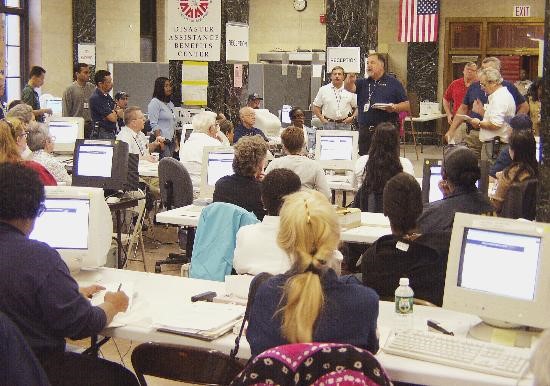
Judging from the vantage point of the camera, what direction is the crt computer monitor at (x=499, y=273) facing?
facing the viewer

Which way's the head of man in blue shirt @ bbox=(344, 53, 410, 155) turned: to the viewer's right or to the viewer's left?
to the viewer's left

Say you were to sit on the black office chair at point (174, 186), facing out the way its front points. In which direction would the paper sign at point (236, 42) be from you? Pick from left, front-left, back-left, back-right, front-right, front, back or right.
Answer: front-left

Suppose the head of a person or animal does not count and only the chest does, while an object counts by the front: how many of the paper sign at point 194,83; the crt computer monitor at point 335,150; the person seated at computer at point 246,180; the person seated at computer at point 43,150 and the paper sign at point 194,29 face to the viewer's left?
0

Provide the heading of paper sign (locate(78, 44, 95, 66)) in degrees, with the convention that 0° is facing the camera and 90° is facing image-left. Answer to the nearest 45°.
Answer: approximately 0°

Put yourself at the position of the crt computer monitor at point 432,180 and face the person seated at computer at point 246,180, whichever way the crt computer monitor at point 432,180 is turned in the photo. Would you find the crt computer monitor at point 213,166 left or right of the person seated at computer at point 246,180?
right

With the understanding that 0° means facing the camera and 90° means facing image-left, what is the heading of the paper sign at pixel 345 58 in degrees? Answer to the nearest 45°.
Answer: approximately 0°

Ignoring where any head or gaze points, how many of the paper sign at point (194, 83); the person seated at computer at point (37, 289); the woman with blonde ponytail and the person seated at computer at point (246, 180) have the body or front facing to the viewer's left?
0

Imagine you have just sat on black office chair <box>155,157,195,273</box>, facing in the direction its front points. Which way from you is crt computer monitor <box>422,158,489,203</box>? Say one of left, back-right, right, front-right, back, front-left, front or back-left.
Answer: right

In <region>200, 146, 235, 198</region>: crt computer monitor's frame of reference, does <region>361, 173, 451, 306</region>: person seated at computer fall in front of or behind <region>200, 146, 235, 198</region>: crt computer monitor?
in front

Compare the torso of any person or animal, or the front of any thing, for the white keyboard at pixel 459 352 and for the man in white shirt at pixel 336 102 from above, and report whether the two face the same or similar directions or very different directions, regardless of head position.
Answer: same or similar directions

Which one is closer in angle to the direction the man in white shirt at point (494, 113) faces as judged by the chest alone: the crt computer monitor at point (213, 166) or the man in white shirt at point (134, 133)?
the man in white shirt

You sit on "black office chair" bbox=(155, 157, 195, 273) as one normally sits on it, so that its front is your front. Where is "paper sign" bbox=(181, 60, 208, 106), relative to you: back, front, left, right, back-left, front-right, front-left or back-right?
front-left

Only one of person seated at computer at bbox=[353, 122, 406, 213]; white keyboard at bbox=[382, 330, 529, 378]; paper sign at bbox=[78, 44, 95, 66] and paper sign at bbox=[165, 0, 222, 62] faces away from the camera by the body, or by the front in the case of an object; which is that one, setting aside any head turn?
the person seated at computer

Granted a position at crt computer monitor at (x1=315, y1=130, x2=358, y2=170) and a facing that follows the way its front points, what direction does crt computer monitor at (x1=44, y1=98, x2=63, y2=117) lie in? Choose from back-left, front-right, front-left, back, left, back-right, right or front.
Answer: back-right

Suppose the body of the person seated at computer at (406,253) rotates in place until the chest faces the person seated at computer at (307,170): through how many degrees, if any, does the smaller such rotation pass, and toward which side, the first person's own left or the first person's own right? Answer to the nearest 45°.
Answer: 0° — they already face them

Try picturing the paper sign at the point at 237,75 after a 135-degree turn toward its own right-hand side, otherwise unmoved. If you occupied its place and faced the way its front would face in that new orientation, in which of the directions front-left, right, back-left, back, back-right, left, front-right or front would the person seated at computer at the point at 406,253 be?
back-left

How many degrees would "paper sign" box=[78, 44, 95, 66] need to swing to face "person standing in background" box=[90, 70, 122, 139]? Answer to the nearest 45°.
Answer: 0° — it already faces them

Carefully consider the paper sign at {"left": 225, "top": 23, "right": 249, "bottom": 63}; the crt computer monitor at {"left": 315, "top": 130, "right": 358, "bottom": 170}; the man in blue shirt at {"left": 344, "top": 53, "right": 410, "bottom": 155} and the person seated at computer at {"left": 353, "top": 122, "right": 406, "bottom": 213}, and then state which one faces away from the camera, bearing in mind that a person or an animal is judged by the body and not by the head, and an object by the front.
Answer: the person seated at computer

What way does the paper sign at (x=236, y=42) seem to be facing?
toward the camera

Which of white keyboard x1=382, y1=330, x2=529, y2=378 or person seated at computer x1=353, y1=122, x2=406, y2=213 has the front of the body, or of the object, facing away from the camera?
the person seated at computer
